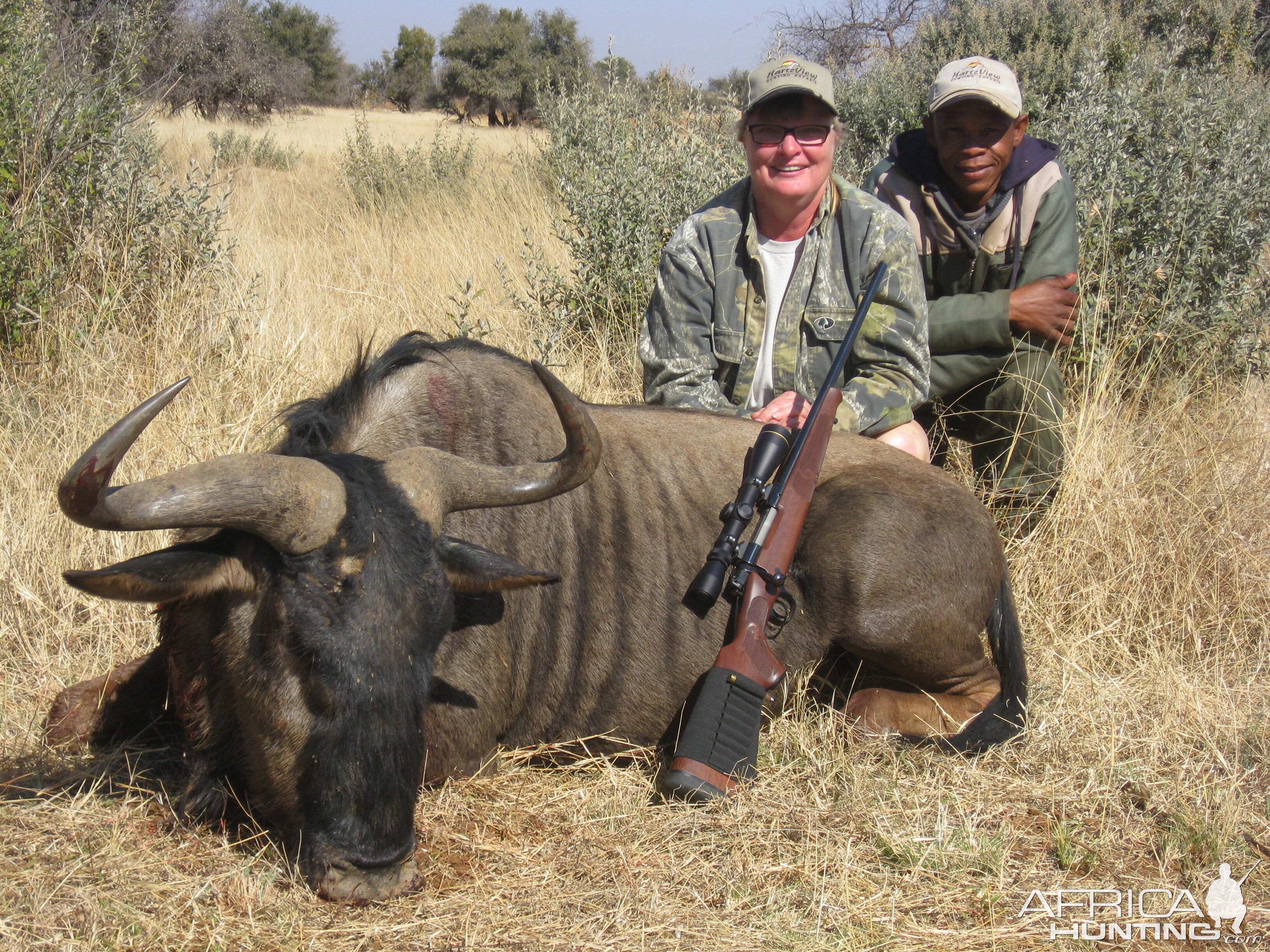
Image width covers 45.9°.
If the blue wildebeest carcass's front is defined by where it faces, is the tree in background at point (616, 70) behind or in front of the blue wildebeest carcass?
behind

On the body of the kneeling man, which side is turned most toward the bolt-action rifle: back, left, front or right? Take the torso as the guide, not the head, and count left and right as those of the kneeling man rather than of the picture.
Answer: front

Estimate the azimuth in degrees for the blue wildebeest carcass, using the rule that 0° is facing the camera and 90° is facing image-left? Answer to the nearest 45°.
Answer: approximately 45°

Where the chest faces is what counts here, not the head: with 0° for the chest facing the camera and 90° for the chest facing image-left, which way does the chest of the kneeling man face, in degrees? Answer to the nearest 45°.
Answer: approximately 0°

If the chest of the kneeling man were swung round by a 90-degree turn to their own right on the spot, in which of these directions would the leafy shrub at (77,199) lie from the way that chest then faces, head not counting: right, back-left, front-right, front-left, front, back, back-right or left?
front

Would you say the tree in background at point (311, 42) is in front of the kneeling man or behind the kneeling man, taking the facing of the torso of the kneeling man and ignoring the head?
behind

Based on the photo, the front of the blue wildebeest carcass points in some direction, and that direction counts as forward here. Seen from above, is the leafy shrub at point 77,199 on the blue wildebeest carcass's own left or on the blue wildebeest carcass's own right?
on the blue wildebeest carcass's own right

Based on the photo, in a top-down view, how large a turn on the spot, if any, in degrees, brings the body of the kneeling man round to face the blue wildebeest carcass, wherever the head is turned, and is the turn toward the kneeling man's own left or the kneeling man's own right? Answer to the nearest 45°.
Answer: approximately 45° to the kneeling man's own right

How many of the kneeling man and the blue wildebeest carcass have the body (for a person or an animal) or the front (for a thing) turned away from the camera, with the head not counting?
0

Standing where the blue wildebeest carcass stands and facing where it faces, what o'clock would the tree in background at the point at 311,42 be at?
The tree in background is roughly at 4 o'clock from the blue wildebeest carcass.
